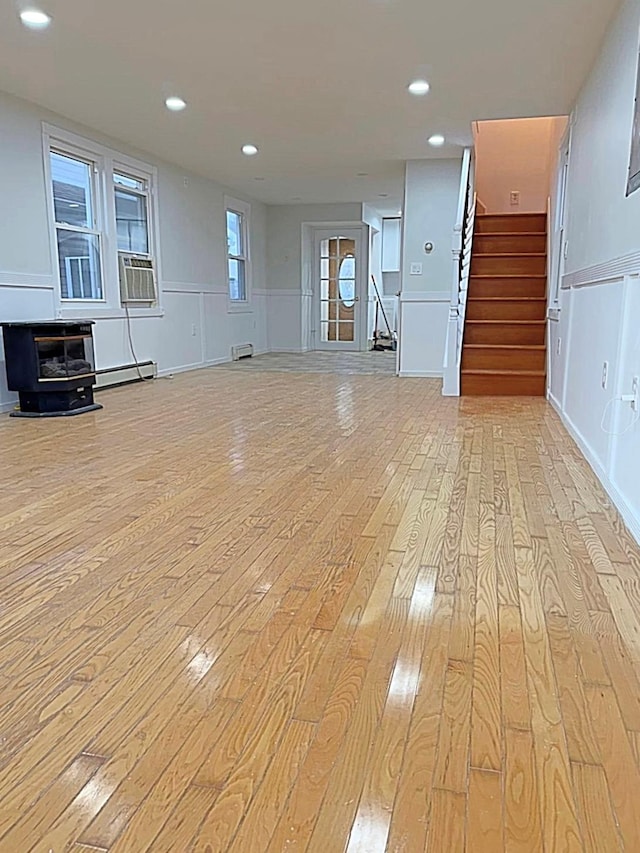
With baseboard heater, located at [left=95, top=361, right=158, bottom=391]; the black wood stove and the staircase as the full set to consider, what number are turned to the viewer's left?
0

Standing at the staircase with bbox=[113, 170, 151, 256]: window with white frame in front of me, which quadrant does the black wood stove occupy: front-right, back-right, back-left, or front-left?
front-left

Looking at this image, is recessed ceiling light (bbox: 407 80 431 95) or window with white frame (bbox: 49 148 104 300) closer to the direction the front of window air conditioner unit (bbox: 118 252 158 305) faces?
the recessed ceiling light

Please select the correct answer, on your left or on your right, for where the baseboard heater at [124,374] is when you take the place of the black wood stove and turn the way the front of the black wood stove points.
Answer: on your left

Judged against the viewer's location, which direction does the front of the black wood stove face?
facing the viewer and to the right of the viewer

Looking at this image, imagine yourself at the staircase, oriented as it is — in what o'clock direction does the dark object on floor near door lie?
The dark object on floor near door is roughly at 5 o'clock from the staircase.

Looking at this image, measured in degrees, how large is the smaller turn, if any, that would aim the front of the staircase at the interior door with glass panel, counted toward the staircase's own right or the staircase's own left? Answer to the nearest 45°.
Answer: approximately 135° to the staircase's own right

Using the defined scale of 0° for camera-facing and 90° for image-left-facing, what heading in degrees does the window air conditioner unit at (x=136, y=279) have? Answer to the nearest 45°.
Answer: approximately 315°

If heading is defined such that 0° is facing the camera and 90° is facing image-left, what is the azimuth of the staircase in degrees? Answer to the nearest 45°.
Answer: approximately 0°

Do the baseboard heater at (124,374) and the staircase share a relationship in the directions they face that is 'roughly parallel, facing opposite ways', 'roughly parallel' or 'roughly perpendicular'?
roughly perpendicular

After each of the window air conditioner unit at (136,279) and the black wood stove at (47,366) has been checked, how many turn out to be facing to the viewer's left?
0

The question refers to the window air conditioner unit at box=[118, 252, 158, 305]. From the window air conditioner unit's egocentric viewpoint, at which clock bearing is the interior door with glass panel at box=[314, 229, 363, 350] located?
The interior door with glass panel is roughly at 9 o'clock from the window air conditioner unit.

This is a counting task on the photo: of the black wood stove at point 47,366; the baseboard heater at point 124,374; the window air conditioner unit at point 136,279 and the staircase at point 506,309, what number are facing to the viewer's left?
0

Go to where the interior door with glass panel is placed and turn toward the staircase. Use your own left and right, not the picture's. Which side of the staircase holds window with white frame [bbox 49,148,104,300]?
right

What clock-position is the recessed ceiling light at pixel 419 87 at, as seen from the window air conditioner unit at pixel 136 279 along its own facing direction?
The recessed ceiling light is roughly at 12 o'clock from the window air conditioner unit.
